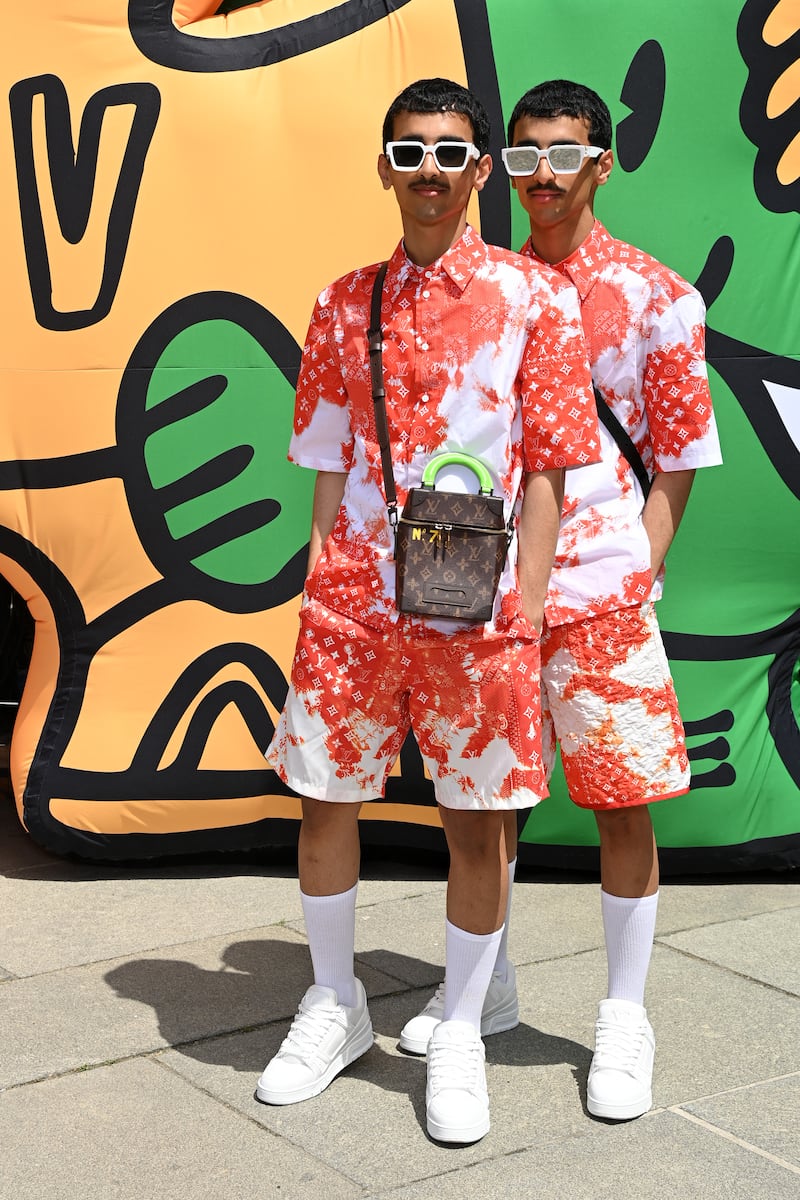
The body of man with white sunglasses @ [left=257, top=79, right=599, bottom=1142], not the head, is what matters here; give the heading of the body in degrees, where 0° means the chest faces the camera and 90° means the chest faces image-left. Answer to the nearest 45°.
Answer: approximately 0°

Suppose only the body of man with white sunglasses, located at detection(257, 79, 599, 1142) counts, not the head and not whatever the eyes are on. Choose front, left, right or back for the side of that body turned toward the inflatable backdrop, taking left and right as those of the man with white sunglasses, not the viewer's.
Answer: back
